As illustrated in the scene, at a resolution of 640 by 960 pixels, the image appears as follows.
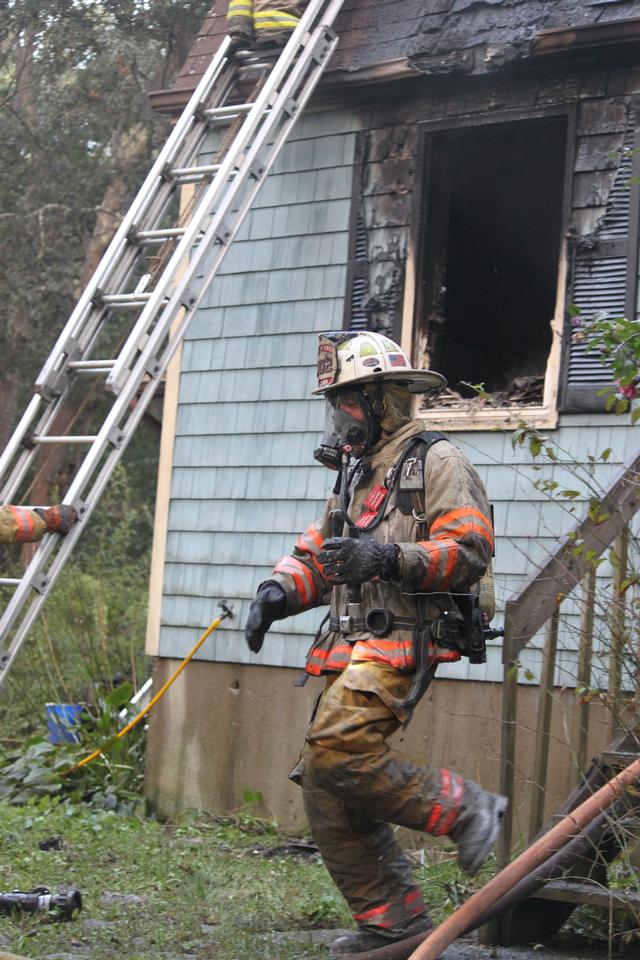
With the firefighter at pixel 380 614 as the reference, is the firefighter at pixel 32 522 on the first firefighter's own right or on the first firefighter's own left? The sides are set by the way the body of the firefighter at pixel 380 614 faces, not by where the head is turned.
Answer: on the first firefighter's own right

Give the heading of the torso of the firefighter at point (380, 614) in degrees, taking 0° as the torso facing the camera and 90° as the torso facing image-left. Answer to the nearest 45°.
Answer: approximately 45°

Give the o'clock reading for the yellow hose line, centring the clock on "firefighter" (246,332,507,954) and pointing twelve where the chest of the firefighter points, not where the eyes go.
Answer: The yellow hose line is roughly at 4 o'clock from the firefighter.

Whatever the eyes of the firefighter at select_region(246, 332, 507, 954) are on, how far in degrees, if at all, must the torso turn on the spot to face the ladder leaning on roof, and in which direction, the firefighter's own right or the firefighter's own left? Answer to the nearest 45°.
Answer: approximately 90° to the firefighter's own right

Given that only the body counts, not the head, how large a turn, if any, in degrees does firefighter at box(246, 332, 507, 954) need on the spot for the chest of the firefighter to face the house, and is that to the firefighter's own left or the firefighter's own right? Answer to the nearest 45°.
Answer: approximately 135° to the firefighter's own right

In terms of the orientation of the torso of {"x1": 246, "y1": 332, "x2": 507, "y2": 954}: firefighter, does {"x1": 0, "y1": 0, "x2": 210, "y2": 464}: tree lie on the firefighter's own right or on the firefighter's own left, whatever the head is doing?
on the firefighter's own right
